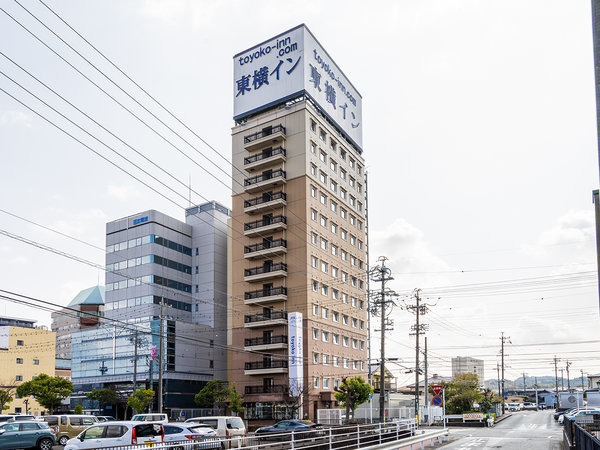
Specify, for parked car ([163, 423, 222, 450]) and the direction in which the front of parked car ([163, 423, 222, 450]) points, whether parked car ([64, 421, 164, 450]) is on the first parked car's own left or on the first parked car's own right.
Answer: on the first parked car's own left

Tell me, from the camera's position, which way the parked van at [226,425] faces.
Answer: facing away from the viewer and to the left of the viewer

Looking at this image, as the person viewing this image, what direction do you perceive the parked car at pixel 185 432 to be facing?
facing away from the viewer and to the left of the viewer

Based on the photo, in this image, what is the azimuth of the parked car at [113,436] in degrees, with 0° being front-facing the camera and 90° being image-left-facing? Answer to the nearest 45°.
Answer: approximately 135°

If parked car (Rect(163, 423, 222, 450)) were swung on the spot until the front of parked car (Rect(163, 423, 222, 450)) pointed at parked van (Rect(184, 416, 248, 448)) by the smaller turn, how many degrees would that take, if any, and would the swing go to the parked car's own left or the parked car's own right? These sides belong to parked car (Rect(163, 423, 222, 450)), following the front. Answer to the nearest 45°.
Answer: approximately 45° to the parked car's own right
